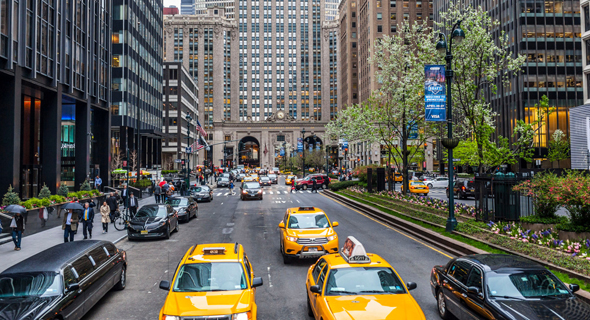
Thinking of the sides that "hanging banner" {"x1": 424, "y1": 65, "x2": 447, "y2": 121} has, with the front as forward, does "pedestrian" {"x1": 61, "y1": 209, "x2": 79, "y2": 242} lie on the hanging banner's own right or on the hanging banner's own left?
on the hanging banner's own right

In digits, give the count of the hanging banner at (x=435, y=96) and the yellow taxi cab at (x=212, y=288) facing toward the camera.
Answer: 2

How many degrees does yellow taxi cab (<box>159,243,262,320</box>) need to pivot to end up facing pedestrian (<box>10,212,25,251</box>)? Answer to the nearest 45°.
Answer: approximately 135° to its right

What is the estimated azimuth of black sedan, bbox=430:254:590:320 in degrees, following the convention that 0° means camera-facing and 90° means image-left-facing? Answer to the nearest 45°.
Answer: approximately 315°

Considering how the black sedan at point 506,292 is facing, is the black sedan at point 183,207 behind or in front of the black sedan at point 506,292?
behind

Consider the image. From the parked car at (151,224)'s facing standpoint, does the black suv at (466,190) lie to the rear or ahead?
to the rear

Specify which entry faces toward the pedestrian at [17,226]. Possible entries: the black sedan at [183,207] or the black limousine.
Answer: the black sedan

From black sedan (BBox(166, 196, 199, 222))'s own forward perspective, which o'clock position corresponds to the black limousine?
The black limousine is roughly at 11 o'clock from the black sedan.

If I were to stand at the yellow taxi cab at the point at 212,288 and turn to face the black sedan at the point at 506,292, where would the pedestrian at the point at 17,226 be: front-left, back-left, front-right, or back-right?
back-left

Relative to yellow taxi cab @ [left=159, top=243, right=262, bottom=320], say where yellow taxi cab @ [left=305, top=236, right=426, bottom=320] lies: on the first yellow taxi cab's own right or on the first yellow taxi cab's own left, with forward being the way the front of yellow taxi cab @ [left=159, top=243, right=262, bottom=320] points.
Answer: on the first yellow taxi cab's own left

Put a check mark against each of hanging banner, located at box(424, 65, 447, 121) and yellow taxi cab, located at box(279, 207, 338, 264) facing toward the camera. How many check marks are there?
2

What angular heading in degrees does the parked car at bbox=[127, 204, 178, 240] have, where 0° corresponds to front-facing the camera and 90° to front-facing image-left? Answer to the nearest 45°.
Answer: approximately 45°

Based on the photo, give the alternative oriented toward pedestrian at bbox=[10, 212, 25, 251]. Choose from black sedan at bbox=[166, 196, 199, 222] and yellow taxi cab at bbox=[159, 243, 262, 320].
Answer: the black sedan
